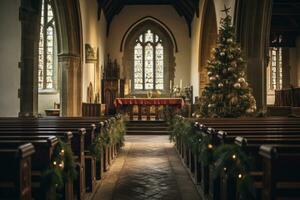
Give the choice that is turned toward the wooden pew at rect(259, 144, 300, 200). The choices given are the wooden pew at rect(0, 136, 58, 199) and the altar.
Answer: the altar

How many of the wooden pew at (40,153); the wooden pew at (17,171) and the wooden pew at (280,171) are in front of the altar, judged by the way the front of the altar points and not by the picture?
3

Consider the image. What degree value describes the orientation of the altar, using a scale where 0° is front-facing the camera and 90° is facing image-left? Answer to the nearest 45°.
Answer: approximately 0°

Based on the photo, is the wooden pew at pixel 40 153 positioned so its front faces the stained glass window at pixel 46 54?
yes

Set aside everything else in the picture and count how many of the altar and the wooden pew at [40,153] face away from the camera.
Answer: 1

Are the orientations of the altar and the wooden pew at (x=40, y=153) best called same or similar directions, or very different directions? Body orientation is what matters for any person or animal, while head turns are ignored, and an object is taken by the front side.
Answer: very different directions

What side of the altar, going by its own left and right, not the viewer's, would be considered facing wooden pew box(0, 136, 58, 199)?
front

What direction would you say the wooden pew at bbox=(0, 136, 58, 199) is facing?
away from the camera

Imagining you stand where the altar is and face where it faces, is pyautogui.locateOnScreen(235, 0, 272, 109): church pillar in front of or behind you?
in front
